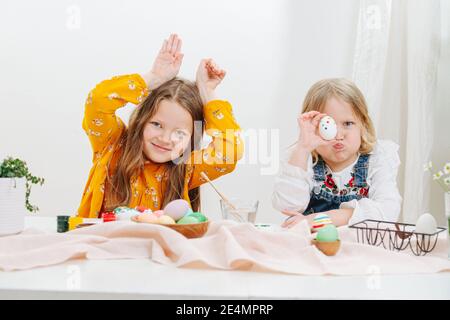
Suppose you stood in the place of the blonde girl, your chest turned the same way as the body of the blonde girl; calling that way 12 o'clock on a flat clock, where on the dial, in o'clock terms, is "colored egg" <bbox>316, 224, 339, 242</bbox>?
The colored egg is roughly at 12 o'clock from the blonde girl.

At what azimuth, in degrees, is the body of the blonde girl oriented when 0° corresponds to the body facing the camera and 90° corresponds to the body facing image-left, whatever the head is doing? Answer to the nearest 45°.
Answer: approximately 0°
